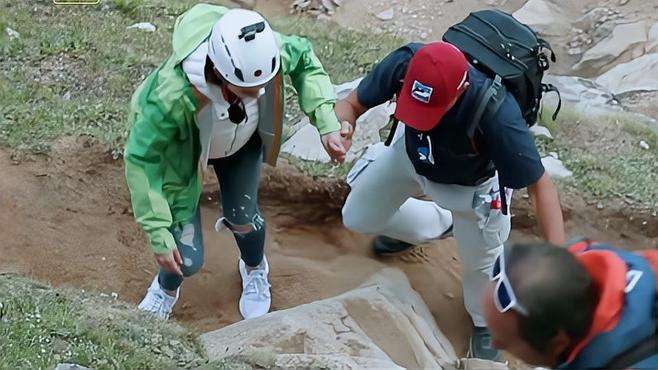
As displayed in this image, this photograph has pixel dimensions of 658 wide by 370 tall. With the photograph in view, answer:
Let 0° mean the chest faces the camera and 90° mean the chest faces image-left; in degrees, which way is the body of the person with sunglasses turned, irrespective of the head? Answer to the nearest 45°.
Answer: approximately 90°

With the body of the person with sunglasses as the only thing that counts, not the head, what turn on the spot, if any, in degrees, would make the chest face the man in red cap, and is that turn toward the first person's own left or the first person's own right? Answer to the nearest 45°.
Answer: approximately 45° to the first person's own right

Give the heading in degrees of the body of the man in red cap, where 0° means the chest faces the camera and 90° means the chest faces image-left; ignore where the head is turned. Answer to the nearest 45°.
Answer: approximately 45°

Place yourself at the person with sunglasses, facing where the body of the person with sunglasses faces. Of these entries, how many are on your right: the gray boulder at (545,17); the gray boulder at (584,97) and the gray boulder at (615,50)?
3

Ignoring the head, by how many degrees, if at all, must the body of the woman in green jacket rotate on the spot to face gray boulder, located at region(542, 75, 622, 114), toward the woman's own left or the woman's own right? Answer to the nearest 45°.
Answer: approximately 135° to the woman's own left
